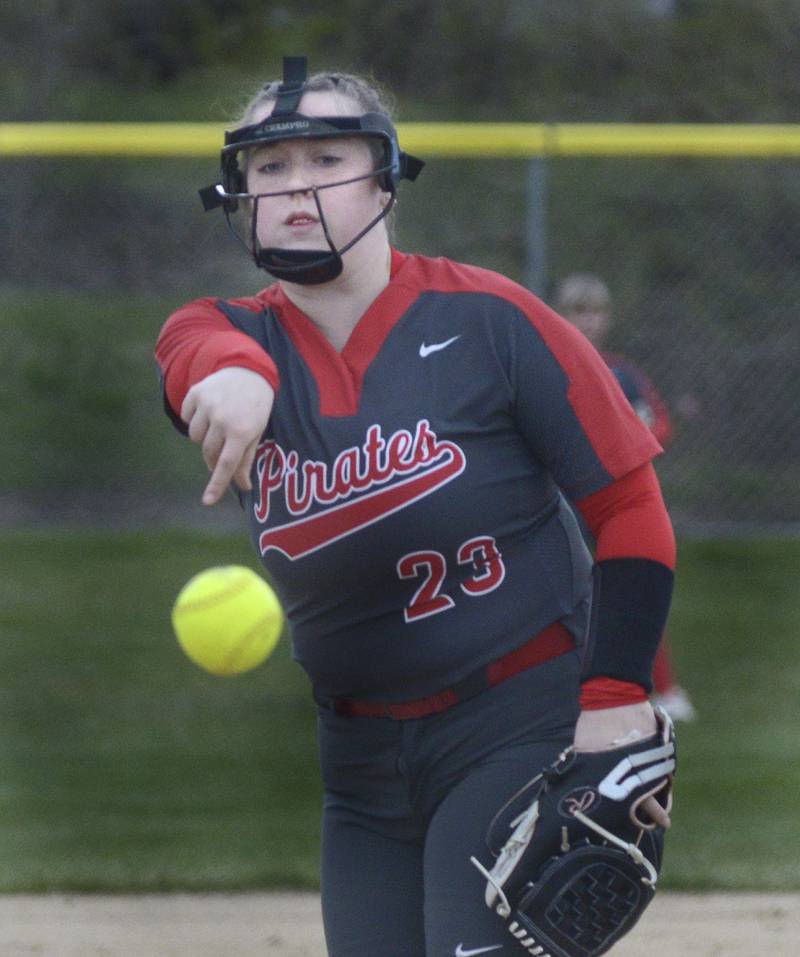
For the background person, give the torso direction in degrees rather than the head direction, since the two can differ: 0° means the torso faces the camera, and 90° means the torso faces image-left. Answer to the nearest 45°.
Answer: approximately 0°

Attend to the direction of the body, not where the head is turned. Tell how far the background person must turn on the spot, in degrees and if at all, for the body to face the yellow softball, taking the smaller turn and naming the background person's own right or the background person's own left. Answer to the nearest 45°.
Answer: approximately 45° to the background person's own right

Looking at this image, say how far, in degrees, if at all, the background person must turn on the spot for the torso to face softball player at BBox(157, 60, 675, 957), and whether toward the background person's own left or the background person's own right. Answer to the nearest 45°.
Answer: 0° — they already face them
